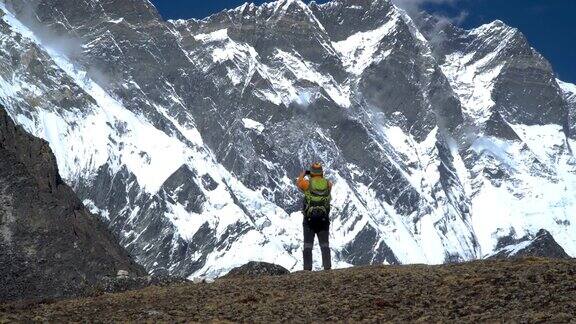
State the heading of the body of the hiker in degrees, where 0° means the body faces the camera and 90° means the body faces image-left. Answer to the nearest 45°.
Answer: approximately 180°
